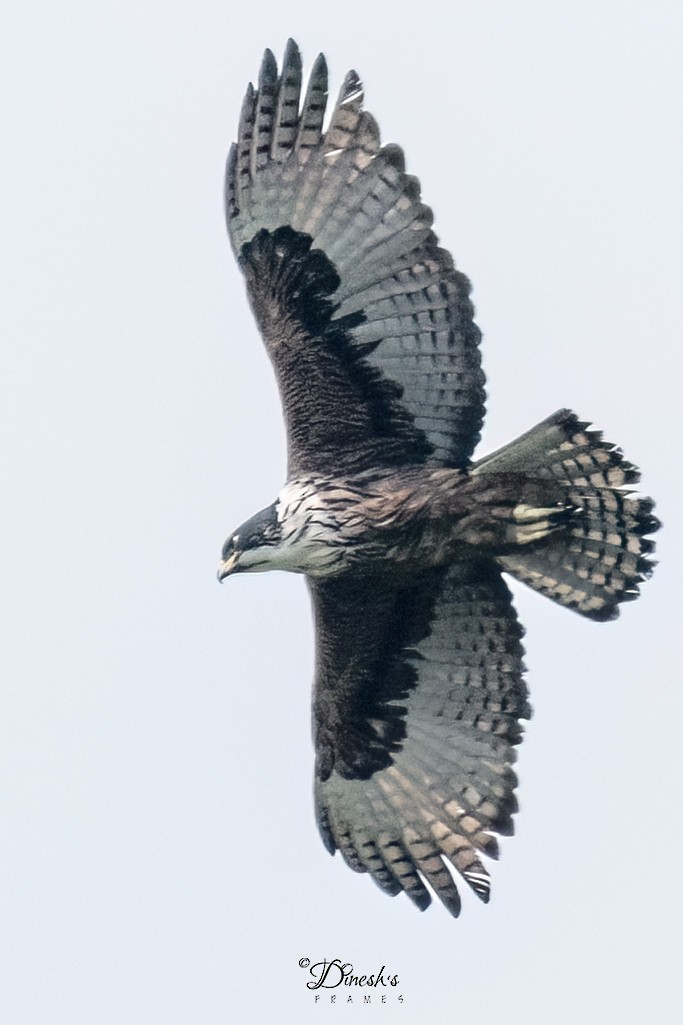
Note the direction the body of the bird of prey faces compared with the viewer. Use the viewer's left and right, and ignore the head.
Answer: facing to the left of the viewer
